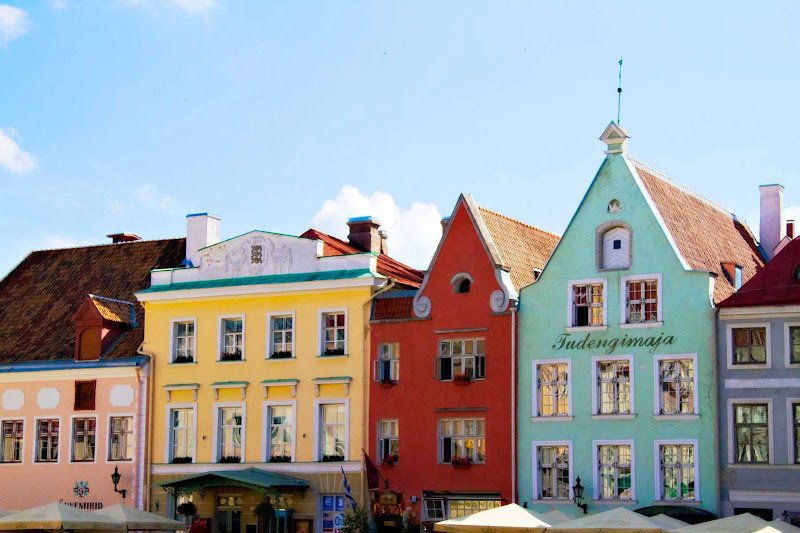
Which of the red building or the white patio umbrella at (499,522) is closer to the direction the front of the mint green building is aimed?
the white patio umbrella

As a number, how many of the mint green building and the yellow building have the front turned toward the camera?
2

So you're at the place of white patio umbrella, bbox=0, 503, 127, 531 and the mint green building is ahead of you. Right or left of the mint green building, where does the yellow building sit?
left

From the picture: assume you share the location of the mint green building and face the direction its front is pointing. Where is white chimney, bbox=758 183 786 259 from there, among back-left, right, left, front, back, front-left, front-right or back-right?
back-left

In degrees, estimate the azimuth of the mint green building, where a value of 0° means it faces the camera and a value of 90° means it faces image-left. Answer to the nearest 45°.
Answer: approximately 0°

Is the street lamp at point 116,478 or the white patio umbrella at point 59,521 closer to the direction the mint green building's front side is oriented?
the white patio umbrella

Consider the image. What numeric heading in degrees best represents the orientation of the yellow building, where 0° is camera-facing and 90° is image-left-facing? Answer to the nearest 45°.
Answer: approximately 0°

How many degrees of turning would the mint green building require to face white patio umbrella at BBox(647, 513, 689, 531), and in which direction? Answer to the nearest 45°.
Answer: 0° — it already faces it

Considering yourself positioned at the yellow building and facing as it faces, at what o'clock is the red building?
The red building is roughly at 10 o'clock from the yellow building.

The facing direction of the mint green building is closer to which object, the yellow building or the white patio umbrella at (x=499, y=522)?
the white patio umbrella

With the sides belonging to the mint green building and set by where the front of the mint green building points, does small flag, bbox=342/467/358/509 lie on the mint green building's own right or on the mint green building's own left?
on the mint green building's own right

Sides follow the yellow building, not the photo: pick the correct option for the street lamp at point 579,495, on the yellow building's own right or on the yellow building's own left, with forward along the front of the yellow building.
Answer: on the yellow building's own left
